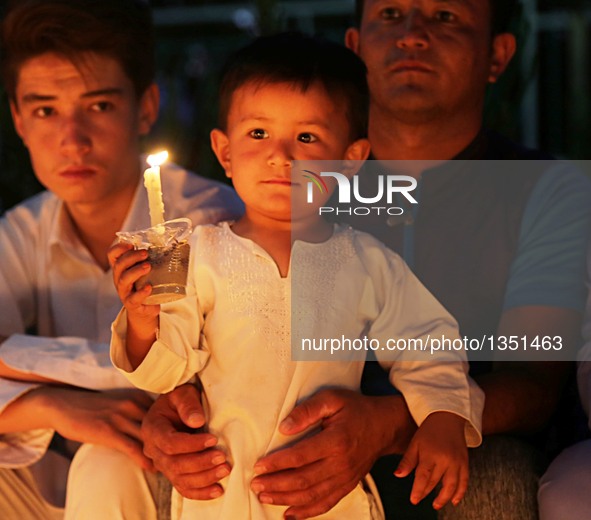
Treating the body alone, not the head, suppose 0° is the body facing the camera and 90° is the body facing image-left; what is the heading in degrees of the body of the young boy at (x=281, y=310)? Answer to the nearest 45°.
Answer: approximately 0°

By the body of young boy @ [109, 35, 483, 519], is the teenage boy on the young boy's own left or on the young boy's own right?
on the young boy's own right
